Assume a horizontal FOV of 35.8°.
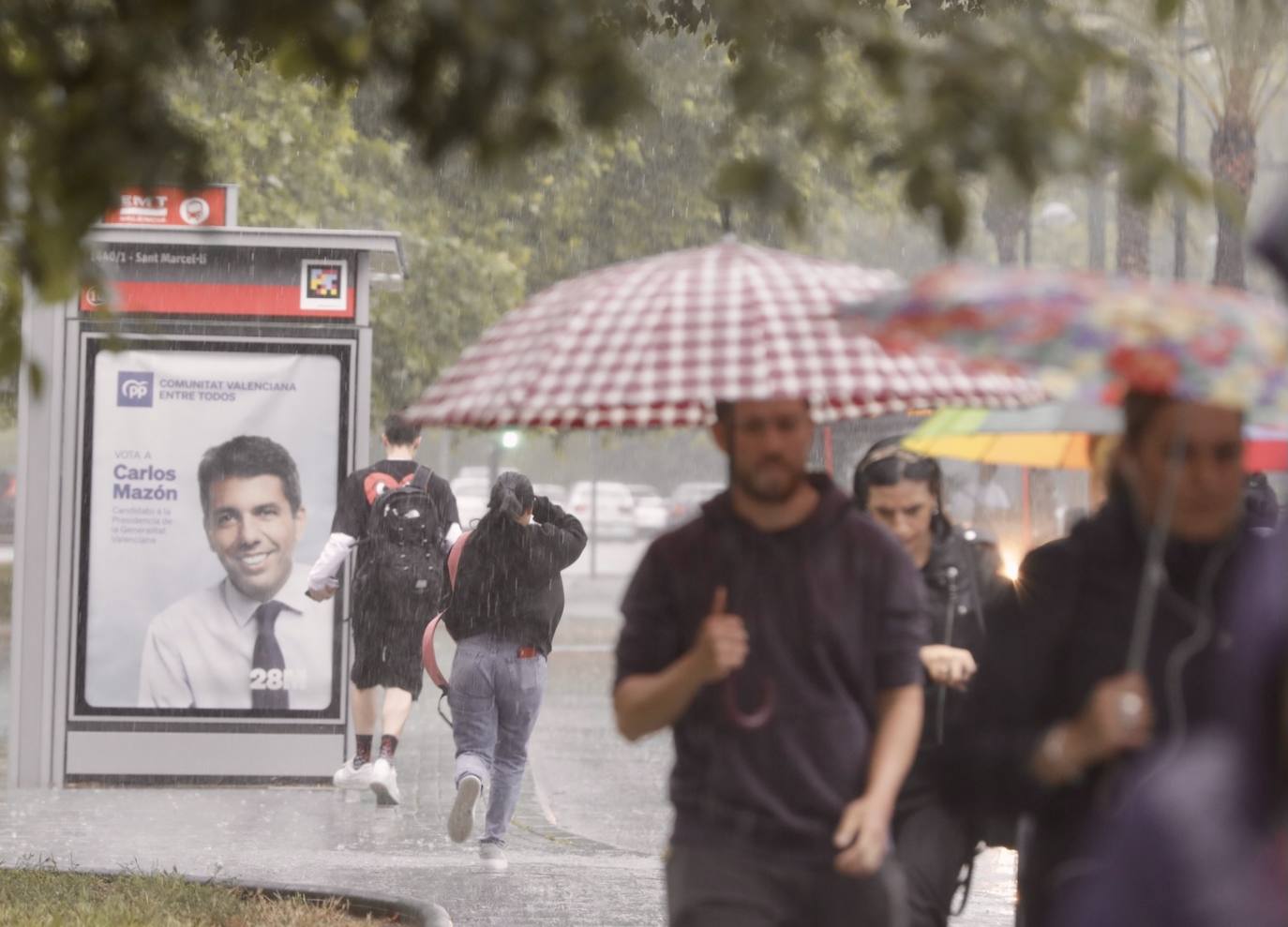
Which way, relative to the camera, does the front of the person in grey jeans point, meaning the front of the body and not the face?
away from the camera

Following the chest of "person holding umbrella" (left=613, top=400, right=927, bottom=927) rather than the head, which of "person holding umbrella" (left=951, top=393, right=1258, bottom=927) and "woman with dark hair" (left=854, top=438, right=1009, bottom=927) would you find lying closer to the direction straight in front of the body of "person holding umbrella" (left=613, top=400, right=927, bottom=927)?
the person holding umbrella

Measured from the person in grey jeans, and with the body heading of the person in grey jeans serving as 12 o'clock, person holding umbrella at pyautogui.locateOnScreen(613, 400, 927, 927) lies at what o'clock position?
The person holding umbrella is roughly at 6 o'clock from the person in grey jeans.

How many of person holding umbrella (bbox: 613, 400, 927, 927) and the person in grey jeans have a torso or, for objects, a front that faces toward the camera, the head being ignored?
1

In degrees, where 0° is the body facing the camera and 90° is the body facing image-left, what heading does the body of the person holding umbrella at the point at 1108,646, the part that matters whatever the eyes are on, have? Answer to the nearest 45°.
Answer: approximately 315°

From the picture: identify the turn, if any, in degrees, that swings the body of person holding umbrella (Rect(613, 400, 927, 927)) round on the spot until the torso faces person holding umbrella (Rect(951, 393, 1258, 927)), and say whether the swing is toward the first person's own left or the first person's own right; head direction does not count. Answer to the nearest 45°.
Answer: approximately 45° to the first person's own left

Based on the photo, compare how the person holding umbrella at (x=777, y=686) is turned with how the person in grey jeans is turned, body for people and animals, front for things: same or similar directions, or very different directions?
very different directions

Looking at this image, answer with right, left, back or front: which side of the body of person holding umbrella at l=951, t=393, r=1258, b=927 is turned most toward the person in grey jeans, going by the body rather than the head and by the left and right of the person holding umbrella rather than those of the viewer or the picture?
back

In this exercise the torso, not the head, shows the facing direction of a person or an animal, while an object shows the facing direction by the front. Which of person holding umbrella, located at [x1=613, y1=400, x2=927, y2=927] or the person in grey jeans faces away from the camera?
the person in grey jeans

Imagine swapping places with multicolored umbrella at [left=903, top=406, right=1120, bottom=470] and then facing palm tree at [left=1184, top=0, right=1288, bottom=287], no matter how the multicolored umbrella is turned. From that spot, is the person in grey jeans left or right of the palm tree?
left

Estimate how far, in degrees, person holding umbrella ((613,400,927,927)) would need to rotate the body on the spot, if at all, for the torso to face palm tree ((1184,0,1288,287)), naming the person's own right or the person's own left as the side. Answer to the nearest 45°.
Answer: approximately 180°

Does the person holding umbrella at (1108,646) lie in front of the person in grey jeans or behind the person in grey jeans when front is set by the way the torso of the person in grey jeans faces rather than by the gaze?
behind
